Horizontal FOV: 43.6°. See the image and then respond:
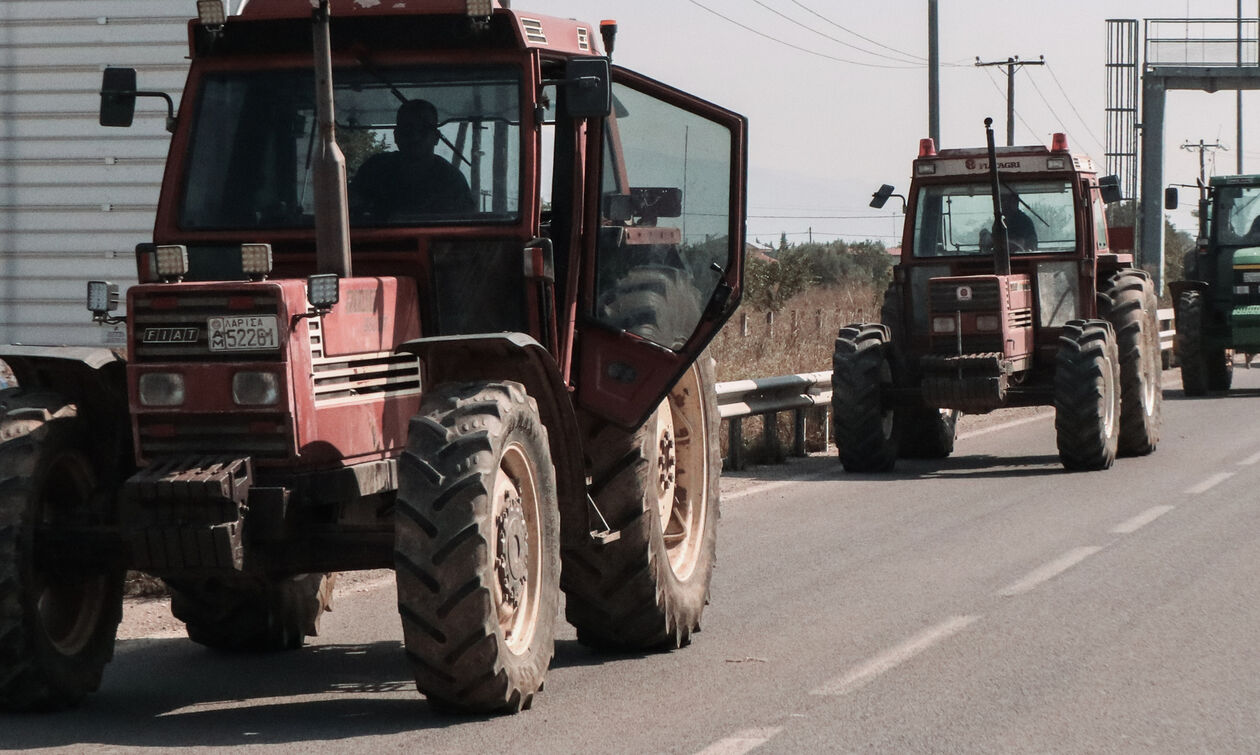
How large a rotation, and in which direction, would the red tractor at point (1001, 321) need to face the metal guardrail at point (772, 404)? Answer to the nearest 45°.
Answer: approximately 45° to its right

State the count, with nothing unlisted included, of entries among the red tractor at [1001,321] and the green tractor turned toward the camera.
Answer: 2

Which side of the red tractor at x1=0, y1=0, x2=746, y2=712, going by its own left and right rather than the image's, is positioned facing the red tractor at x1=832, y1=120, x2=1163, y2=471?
back

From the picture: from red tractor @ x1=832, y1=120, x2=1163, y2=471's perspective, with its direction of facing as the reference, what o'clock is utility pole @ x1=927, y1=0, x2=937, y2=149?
The utility pole is roughly at 6 o'clock from the red tractor.

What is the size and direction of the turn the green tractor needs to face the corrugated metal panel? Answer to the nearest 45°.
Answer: approximately 45° to its right

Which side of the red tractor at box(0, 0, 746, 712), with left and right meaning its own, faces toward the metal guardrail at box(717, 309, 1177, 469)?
back

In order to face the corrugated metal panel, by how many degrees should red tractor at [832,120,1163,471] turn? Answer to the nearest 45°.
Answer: approximately 45° to its right

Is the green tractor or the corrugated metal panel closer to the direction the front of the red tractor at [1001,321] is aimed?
the corrugated metal panel

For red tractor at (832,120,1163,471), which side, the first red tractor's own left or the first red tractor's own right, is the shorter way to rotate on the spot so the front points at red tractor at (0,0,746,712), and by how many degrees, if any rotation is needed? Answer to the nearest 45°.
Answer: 0° — it already faces it

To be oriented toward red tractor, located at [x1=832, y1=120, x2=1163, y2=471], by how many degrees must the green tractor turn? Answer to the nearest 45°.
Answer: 0° — it already faces it
